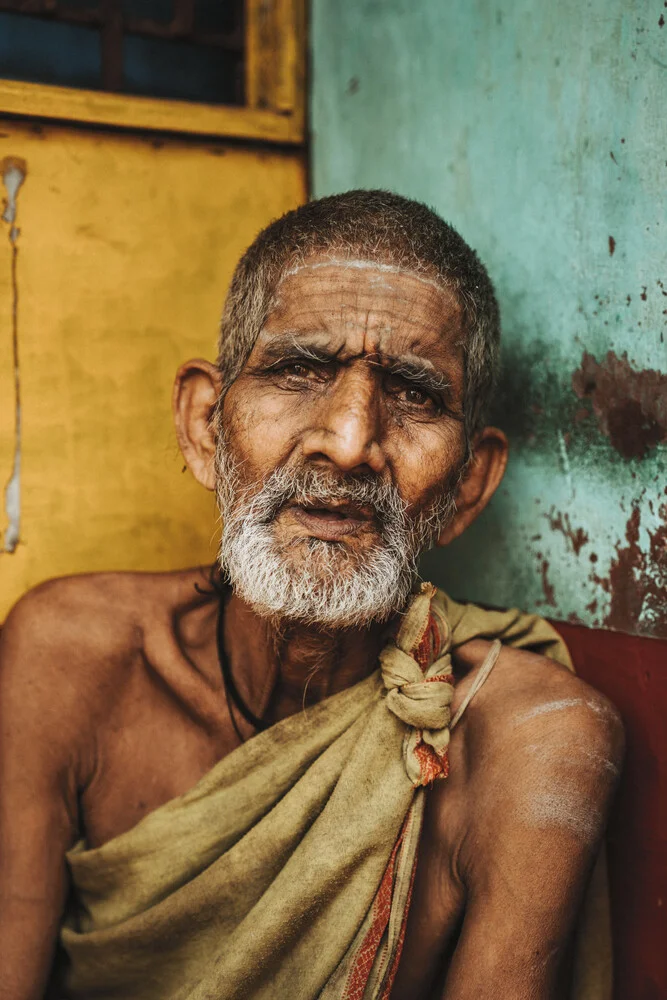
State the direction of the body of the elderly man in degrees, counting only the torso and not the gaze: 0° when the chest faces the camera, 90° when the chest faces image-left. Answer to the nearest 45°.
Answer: approximately 0°
